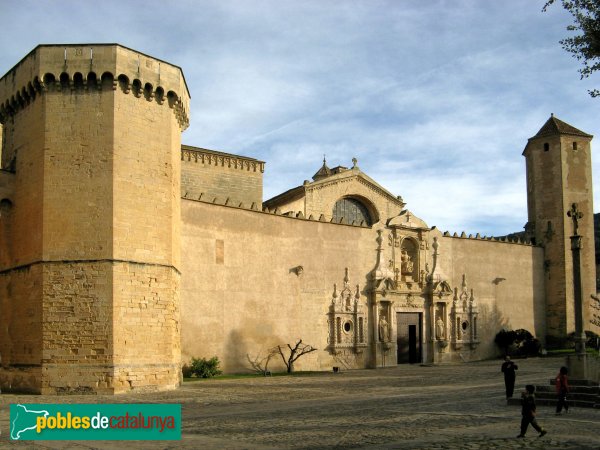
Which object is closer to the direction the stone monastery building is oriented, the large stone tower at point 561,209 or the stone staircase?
the stone staircase

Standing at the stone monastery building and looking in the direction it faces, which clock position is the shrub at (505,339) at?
The shrub is roughly at 9 o'clock from the stone monastery building.

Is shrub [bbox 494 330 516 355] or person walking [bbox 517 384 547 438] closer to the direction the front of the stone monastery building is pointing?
the person walking

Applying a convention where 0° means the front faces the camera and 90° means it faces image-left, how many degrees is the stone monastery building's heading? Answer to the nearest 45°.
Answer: approximately 315°

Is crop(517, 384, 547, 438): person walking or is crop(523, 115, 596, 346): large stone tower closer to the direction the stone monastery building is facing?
the person walking
